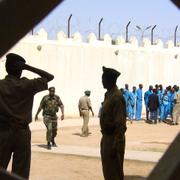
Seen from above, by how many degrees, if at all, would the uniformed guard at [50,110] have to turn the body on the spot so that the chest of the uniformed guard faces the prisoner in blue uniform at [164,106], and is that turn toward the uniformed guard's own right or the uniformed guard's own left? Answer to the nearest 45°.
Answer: approximately 135° to the uniformed guard's own left

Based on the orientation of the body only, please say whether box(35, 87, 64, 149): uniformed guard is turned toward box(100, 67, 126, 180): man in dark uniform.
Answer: yes

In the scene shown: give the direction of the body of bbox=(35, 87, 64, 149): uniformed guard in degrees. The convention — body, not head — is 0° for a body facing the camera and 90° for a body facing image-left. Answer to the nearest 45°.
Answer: approximately 0°

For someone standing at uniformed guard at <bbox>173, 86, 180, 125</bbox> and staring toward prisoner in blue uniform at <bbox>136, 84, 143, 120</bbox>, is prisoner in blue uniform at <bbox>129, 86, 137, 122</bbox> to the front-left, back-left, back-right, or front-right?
front-left

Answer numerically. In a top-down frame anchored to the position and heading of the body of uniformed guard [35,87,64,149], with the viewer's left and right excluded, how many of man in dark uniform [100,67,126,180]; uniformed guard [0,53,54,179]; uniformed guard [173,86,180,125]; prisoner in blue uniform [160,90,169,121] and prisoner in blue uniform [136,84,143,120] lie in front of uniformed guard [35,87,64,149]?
2

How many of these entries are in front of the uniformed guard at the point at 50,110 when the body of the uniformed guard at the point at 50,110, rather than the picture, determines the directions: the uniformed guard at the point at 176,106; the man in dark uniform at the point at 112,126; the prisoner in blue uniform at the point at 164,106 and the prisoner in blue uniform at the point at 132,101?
1

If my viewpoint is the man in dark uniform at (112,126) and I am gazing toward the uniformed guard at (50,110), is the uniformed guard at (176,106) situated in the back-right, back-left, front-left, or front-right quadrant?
front-right

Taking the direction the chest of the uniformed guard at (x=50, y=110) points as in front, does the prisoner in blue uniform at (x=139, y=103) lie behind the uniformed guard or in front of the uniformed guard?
behind

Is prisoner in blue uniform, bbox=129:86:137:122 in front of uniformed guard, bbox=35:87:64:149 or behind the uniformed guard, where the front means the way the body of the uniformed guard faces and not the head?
behind

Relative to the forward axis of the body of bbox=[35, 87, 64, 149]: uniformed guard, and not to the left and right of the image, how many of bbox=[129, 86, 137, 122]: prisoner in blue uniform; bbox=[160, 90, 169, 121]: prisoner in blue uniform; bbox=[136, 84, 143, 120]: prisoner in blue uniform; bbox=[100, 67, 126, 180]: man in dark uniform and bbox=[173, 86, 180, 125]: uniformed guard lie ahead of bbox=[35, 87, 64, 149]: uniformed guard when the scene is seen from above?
1

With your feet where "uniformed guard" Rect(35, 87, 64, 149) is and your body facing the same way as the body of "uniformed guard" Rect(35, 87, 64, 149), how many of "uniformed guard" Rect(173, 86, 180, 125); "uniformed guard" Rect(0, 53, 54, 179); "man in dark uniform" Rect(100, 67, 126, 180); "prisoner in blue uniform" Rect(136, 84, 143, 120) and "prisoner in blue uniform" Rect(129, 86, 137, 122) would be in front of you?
2

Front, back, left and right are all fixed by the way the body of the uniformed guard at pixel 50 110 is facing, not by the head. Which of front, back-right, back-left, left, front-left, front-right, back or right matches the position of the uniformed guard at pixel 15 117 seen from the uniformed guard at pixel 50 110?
front

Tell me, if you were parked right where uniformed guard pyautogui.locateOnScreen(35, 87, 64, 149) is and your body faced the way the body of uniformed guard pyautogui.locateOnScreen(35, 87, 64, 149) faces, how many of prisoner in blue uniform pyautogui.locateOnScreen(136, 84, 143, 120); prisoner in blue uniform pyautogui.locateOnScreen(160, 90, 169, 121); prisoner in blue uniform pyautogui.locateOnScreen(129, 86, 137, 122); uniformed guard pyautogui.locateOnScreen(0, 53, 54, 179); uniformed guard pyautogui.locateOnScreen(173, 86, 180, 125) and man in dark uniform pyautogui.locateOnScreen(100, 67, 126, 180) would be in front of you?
2

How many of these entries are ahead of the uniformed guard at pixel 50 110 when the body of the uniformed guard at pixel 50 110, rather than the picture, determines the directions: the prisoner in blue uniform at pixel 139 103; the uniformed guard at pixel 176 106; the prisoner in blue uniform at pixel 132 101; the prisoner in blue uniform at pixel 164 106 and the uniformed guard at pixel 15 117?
1

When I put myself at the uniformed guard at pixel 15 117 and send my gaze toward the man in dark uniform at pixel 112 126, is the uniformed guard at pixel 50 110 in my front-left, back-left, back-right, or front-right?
front-left
